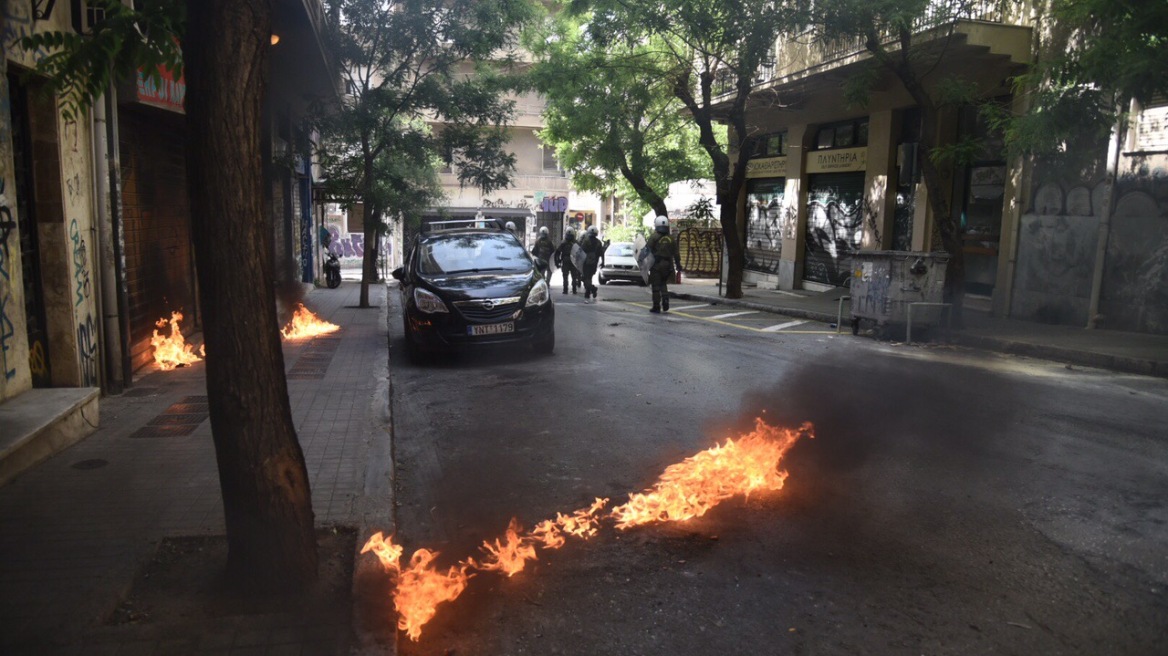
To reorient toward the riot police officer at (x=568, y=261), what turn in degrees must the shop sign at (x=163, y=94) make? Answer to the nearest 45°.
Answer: approximately 90° to its left

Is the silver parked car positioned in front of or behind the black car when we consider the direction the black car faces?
behind

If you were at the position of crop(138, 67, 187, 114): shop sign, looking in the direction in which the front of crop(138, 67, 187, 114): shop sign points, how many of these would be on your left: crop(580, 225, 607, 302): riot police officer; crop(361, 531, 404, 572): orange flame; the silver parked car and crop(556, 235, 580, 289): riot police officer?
3

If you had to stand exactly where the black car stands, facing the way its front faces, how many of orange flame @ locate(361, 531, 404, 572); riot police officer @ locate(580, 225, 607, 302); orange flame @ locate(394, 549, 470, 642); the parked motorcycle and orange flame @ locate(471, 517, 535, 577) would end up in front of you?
3

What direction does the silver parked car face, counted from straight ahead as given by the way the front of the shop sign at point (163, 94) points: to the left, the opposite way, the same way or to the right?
to the right

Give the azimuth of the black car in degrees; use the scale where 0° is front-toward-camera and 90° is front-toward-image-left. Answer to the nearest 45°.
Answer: approximately 0°

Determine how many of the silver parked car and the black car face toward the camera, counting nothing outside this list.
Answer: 2

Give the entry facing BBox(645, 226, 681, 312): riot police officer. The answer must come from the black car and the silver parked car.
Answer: the silver parked car

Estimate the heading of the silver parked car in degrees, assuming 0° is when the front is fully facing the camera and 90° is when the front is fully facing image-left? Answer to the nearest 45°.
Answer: approximately 0°

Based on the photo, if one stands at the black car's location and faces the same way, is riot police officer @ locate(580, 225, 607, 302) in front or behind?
behind

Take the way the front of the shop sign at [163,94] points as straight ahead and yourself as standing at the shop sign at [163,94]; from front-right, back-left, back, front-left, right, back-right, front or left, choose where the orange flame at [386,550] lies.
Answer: front-right

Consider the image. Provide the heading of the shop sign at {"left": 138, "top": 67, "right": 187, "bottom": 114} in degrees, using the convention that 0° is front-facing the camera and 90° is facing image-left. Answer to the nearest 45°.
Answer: approximately 315°
